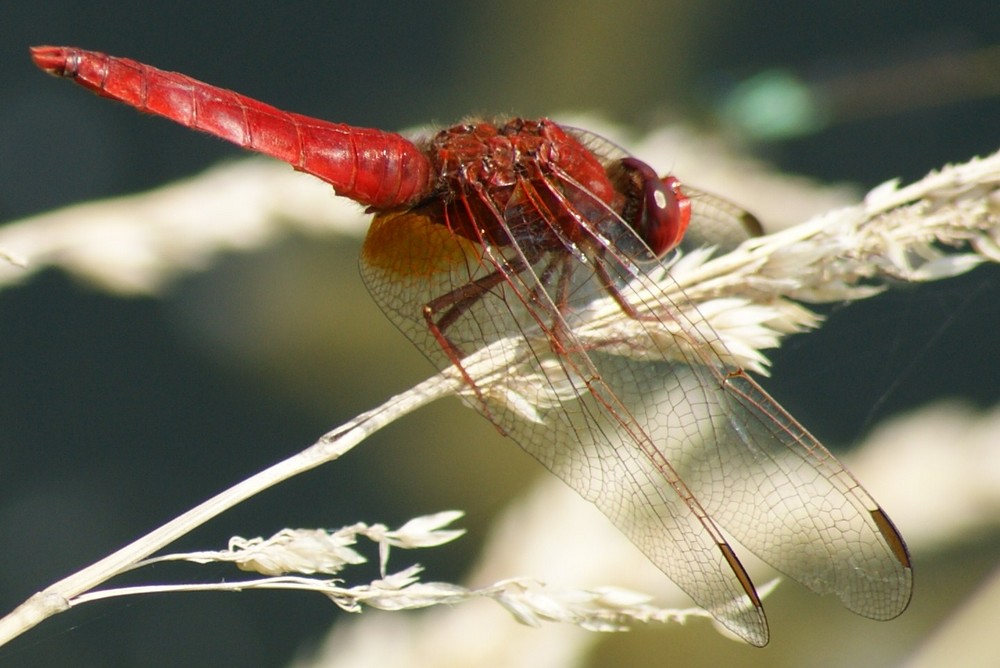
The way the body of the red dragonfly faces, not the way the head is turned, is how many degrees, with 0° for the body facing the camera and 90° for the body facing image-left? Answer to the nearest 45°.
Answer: approximately 270°
